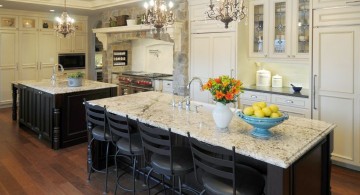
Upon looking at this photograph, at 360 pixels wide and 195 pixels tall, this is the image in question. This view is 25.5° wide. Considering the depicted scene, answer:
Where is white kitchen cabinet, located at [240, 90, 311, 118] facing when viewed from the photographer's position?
facing the viewer and to the left of the viewer

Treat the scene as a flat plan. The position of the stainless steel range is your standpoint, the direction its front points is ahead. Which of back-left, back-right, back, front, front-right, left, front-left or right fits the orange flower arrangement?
front-left

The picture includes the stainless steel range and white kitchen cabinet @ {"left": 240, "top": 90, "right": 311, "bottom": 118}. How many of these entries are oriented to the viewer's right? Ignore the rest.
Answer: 0

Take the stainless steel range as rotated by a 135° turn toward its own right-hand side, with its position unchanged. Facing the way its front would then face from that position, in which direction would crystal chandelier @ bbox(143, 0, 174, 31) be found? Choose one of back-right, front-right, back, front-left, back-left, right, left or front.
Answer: back

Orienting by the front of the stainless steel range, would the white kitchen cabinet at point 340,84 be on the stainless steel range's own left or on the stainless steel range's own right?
on the stainless steel range's own left

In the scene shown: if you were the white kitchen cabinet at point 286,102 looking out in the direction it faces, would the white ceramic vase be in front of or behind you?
in front

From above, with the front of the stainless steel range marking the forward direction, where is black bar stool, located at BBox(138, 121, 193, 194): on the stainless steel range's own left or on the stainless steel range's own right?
on the stainless steel range's own left

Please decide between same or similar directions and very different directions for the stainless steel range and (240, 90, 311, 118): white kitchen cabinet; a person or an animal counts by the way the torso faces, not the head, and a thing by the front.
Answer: same or similar directions

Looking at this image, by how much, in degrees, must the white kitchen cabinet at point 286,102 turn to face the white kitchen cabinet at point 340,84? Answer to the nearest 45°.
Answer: approximately 90° to its left

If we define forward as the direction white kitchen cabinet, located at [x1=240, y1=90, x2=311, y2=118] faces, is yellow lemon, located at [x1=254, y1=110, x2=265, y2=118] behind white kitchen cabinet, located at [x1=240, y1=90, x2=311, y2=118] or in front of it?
in front

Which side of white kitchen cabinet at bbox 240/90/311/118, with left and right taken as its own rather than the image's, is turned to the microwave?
right

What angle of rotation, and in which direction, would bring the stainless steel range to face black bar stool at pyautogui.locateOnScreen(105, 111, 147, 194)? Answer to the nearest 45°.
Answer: approximately 45° to its left
